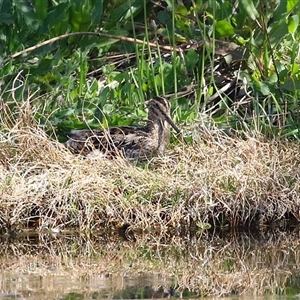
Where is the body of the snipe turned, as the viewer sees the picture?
to the viewer's right
